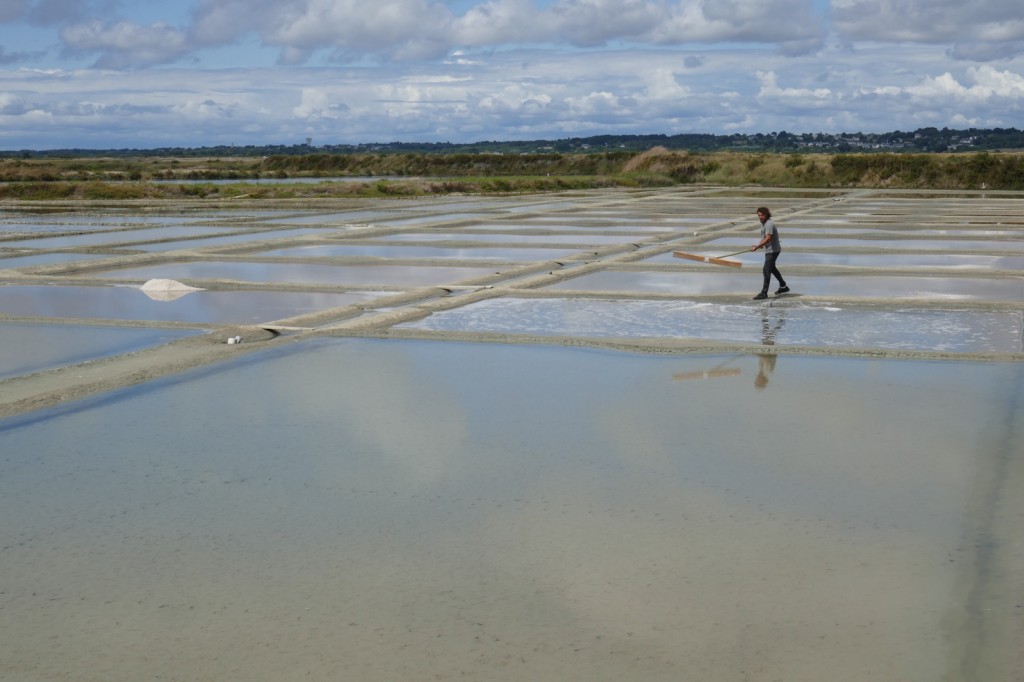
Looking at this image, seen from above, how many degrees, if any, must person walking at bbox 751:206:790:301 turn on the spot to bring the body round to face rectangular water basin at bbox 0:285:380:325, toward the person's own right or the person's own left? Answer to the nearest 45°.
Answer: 0° — they already face it

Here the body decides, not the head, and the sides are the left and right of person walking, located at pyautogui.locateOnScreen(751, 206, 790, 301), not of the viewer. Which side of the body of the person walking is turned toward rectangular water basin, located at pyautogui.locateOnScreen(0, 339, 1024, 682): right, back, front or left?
left

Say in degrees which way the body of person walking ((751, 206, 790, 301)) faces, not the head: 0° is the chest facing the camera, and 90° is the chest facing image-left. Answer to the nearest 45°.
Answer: approximately 90°

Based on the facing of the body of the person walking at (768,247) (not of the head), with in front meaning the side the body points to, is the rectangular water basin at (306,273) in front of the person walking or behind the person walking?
in front
